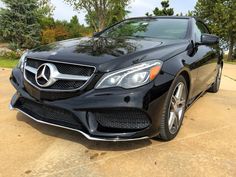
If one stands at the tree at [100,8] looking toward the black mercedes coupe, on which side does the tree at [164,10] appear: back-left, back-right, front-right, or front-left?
back-left

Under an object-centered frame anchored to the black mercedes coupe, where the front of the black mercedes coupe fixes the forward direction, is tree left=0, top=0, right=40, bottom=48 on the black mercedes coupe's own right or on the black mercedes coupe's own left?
on the black mercedes coupe's own right

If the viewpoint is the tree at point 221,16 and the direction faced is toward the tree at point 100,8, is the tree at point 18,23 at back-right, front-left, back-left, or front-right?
front-left

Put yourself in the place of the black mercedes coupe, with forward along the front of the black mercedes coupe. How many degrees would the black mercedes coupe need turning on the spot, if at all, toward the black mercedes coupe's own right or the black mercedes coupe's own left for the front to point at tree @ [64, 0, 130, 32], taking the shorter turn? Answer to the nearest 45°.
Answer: approximately 135° to the black mercedes coupe's own right

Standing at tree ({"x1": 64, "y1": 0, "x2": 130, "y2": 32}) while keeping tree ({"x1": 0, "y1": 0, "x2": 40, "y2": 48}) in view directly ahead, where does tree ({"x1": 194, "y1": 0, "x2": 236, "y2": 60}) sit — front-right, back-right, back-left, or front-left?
back-left

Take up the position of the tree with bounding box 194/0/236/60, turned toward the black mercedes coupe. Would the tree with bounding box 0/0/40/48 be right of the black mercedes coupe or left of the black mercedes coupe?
right

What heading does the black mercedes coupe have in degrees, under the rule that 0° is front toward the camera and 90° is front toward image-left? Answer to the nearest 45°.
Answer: approximately 45°

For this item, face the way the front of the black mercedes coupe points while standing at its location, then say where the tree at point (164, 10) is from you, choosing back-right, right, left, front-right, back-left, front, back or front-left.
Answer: back-right

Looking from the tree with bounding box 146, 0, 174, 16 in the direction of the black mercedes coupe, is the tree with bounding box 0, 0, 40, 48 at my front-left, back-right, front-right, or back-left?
front-right
